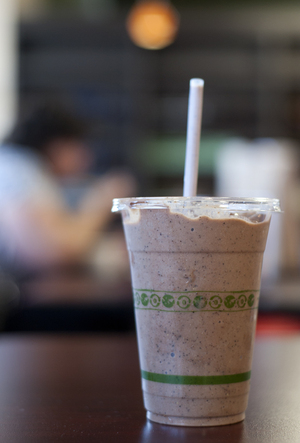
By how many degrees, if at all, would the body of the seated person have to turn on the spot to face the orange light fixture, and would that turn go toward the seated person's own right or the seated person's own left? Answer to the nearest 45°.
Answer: approximately 45° to the seated person's own left

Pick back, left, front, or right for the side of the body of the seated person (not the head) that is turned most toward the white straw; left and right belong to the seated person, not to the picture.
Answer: right

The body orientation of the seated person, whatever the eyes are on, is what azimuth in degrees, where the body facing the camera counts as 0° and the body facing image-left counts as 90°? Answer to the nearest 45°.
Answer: approximately 270°

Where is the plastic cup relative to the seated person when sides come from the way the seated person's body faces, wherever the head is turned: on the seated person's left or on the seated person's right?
on the seated person's right
